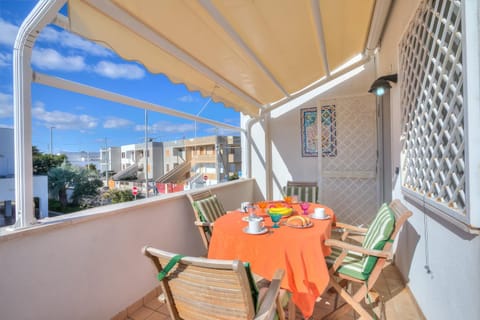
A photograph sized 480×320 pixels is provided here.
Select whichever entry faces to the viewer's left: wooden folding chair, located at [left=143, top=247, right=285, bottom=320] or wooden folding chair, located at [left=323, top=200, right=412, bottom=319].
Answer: wooden folding chair, located at [left=323, top=200, right=412, bottom=319]

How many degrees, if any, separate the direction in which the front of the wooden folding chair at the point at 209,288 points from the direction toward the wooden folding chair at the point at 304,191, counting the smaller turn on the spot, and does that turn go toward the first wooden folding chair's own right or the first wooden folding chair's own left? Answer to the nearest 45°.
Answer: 0° — it already faces it

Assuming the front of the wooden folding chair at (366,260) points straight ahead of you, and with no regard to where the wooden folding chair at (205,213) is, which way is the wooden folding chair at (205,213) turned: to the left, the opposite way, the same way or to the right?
the opposite way

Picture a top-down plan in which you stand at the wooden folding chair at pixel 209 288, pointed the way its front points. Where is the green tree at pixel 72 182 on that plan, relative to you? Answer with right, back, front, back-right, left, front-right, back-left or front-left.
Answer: left

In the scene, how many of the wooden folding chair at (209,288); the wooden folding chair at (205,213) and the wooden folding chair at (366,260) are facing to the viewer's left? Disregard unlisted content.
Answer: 1

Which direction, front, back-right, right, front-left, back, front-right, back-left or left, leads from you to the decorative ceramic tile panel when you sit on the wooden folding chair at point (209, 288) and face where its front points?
front

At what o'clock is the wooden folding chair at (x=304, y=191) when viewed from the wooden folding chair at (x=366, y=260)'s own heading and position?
the wooden folding chair at (x=304, y=191) is roughly at 2 o'clock from the wooden folding chair at (x=366, y=260).

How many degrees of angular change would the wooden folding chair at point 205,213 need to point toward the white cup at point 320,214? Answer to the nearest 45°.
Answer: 0° — it already faces it

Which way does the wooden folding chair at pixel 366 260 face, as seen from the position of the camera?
facing to the left of the viewer

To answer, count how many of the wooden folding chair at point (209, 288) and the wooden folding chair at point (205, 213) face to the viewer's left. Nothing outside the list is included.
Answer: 0

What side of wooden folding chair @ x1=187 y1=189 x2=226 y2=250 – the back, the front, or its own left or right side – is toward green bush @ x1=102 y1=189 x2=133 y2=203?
back

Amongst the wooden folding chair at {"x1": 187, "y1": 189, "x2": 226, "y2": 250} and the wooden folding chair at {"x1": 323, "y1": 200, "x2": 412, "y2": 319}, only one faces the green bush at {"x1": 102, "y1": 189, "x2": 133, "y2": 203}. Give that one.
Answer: the wooden folding chair at {"x1": 323, "y1": 200, "x2": 412, "y2": 319}

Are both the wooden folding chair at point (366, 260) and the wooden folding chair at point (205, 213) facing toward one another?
yes

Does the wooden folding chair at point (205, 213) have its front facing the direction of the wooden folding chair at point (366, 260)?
yes

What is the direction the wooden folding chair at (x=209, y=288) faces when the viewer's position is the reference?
facing away from the viewer and to the right of the viewer

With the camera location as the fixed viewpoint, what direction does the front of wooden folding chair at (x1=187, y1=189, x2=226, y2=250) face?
facing the viewer and to the right of the viewer

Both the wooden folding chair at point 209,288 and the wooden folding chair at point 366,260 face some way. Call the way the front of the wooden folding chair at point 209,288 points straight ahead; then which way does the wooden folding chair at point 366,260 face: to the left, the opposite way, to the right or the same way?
to the left

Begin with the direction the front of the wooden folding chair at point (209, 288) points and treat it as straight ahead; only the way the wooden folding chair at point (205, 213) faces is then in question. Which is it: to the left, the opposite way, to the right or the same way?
to the right
